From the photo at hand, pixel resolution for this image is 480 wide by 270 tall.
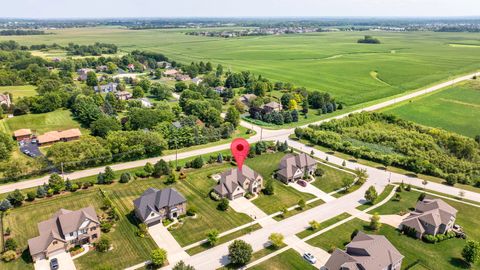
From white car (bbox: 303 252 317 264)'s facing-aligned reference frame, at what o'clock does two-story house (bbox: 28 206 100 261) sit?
The two-story house is roughly at 4 o'clock from the white car.

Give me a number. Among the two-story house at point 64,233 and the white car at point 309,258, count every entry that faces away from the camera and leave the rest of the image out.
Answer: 0

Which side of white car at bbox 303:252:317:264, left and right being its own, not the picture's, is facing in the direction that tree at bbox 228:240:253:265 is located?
right

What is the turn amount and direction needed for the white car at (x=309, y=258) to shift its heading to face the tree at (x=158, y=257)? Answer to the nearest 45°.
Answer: approximately 135° to its right

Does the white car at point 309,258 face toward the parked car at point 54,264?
no

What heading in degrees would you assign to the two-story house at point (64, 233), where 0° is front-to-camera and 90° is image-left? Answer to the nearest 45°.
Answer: approximately 315°

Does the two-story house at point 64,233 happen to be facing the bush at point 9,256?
no

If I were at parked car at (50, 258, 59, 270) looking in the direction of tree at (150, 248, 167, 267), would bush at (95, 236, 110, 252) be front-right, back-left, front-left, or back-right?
front-left

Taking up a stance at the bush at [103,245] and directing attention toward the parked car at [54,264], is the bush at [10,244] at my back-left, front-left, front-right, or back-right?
front-right

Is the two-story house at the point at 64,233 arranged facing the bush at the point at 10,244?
no

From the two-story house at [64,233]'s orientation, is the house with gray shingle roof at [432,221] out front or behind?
out front
